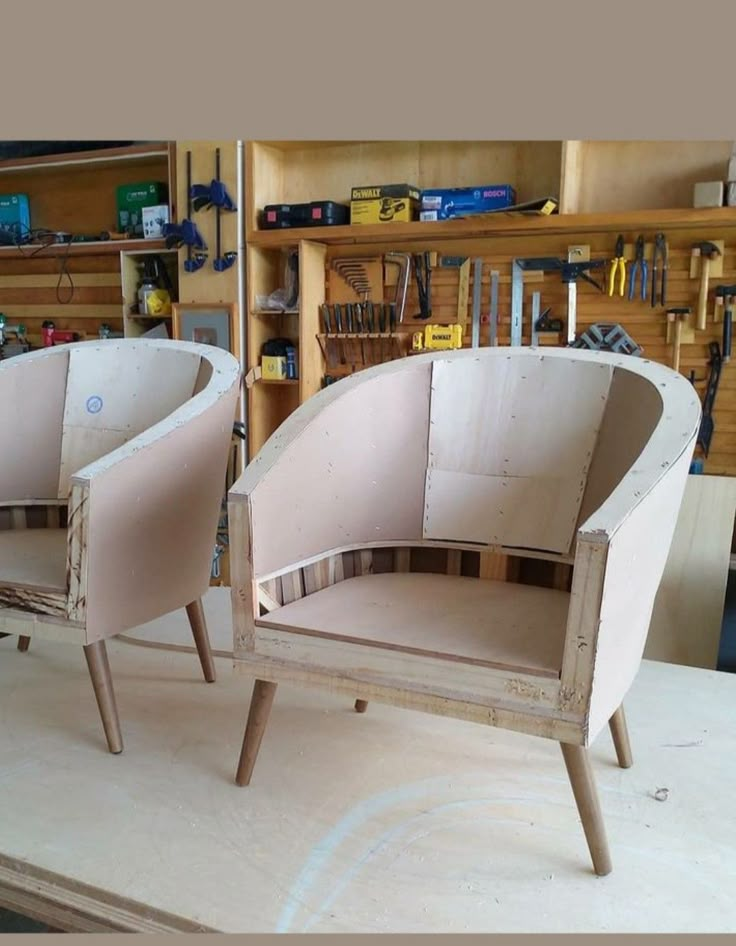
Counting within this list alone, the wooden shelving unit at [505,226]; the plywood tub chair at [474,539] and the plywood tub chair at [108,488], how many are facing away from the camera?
0

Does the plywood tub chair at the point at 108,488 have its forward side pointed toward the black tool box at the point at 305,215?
no

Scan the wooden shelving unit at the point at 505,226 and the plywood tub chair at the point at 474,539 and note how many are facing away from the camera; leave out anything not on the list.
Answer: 0

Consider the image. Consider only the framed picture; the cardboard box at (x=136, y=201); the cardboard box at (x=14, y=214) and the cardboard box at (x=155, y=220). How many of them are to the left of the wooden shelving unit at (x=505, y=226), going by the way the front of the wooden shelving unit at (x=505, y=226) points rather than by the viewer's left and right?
0

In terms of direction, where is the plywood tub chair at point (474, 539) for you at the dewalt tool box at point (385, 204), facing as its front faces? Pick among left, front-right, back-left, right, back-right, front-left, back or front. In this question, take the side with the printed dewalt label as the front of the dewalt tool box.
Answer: front

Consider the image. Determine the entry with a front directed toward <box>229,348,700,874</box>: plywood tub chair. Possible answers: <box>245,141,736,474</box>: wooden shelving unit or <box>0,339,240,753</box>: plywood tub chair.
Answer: the wooden shelving unit

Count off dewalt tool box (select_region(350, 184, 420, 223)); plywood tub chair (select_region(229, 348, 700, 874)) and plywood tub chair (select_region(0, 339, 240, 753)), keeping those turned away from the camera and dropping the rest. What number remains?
0

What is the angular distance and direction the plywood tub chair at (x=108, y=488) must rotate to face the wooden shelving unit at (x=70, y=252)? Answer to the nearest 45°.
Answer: approximately 135° to its right

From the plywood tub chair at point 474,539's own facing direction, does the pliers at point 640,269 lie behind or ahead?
behind

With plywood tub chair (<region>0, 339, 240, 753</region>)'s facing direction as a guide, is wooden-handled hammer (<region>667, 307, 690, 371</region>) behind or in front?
behind

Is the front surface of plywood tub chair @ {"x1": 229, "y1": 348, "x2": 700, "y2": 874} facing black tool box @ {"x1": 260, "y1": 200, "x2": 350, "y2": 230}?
no

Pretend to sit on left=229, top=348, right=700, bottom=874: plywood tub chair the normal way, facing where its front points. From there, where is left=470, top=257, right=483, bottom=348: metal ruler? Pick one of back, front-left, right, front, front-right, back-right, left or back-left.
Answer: back-right

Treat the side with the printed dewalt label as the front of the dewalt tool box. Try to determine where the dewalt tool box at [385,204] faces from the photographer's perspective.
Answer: facing the viewer

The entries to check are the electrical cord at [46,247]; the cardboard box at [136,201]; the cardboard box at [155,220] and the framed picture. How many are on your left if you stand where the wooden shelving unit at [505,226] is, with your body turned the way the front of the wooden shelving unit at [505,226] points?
0

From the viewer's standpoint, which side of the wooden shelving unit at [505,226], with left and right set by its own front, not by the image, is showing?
front

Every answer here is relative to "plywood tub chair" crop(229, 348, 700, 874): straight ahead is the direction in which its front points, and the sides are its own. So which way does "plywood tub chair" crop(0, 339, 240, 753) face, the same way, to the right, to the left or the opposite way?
the same way

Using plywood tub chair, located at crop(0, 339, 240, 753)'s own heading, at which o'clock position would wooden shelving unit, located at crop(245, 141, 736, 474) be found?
The wooden shelving unit is roughly at 6 o'clock from the plywood tub chair.

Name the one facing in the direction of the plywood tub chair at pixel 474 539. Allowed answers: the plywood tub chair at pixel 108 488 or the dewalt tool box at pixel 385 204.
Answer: the dewalt tool box
